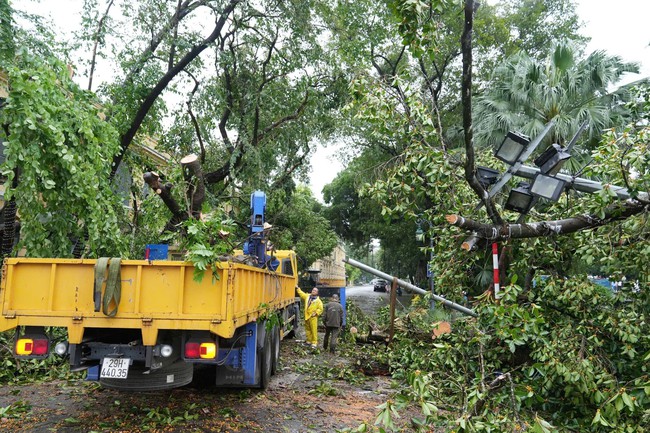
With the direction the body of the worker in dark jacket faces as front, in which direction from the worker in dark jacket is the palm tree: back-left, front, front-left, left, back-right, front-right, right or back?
right

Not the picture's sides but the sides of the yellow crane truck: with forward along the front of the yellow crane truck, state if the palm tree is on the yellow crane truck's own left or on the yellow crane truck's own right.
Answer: on the yellow crane truck's own right

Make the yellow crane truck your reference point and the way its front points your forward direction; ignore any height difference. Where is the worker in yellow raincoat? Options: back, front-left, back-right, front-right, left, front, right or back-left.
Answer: front-right

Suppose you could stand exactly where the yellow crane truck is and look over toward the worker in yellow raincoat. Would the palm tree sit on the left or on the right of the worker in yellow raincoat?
right

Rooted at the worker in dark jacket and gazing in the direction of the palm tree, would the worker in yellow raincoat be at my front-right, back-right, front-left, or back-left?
back-left

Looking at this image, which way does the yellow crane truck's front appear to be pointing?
away from the camera

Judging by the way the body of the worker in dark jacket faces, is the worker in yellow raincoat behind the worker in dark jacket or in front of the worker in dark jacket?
in front

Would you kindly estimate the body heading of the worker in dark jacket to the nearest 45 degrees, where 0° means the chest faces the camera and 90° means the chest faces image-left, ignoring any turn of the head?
approximately 180°
